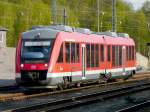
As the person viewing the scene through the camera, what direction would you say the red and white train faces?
facing the viewer and to the left of the viewer
